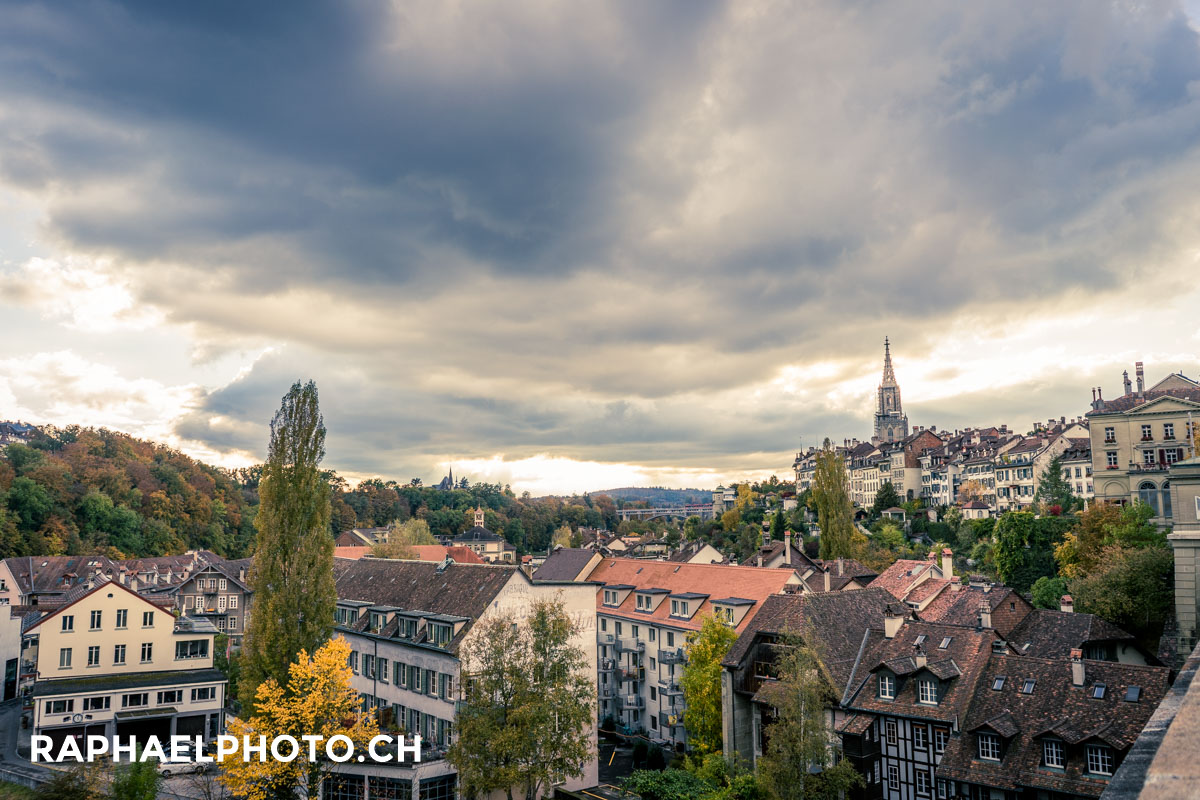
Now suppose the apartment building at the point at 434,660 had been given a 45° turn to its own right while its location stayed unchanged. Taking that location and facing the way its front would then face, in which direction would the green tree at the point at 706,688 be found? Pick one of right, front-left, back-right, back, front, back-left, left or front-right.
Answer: back

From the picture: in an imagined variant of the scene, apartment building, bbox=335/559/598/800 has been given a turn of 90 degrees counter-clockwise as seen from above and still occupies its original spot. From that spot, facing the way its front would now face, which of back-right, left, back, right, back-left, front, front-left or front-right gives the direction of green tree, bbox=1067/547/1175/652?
front-left

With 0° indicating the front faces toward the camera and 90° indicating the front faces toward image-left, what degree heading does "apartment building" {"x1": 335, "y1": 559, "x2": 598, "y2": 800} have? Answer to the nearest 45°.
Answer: approximately 45°

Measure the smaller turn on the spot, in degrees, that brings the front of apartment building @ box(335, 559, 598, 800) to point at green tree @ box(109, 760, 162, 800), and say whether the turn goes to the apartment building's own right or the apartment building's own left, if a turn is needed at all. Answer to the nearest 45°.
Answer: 0° — it already faces it

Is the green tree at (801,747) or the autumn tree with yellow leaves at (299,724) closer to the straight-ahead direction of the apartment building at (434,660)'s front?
the autumn tree with yellow leaves

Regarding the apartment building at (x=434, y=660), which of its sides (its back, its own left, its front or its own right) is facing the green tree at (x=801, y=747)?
left
